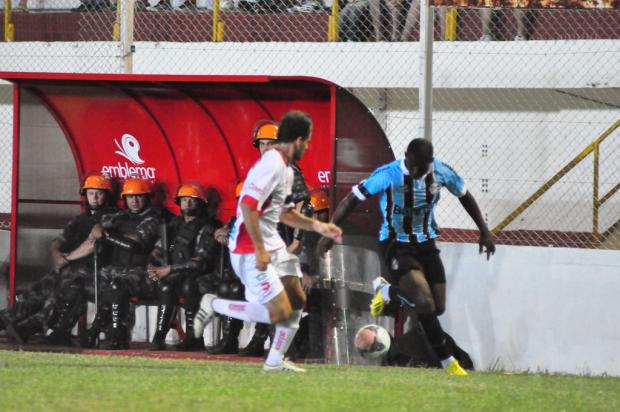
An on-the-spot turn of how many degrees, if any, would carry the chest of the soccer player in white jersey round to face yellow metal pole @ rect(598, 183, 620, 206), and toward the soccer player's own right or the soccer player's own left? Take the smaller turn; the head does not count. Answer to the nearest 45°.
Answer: approximately 45° to the soccer player's own left

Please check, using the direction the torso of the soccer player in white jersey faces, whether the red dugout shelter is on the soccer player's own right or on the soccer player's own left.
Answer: on the soccer player's own left

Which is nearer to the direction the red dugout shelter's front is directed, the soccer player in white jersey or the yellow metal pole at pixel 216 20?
the soccer player in white jersey

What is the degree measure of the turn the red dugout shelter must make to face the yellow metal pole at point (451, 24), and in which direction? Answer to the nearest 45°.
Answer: approximately 135° to its left

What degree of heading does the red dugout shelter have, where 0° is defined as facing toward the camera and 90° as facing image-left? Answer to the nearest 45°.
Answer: approximately 45°

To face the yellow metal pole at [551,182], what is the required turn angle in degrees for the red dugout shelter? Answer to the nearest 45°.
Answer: approximately 135° to its left

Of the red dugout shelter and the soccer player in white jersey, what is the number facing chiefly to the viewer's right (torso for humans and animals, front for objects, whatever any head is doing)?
1

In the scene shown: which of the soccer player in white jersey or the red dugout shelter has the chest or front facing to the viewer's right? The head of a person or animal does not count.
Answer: the soccer player in white jersey

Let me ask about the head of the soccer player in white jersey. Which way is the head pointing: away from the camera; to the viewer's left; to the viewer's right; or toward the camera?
to the viewer's right

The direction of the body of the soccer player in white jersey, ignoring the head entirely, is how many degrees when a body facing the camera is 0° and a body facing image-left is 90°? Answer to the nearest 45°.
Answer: approximately 270°

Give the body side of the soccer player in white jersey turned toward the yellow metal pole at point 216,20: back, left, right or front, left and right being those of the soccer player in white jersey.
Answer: left
